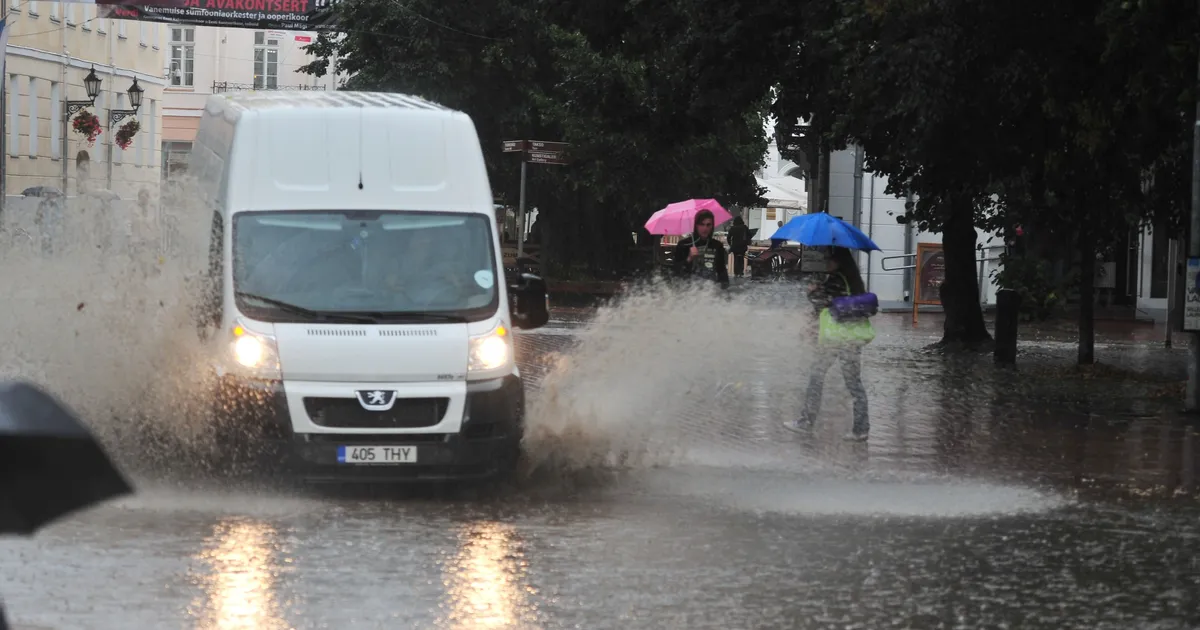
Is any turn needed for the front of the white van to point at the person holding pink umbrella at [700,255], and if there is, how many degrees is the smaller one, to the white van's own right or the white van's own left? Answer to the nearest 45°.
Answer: approximately 135° to the white van's own left

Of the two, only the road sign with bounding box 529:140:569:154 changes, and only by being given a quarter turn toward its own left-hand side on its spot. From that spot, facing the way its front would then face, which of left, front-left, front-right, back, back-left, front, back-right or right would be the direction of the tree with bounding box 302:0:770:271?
left

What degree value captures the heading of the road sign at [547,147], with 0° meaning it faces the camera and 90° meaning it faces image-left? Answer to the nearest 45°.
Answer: approximately 0°

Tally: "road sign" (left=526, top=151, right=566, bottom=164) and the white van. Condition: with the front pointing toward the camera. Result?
2

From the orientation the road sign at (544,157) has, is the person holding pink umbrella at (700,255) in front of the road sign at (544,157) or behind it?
in front

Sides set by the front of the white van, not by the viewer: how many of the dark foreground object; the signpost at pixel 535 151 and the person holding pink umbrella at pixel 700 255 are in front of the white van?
1

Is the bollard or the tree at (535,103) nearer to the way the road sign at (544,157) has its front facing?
the bollard
